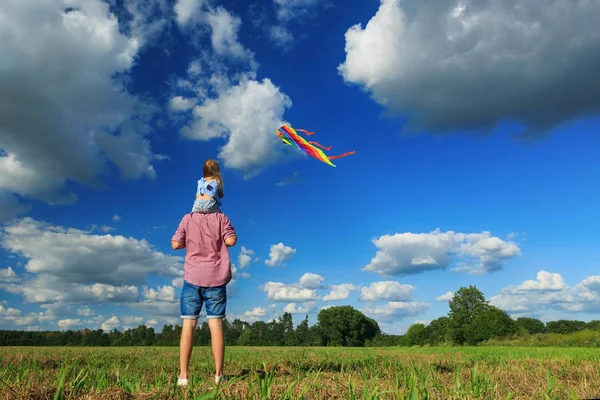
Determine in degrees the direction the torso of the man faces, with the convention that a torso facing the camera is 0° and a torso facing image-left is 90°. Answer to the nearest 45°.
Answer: approximately 180°
